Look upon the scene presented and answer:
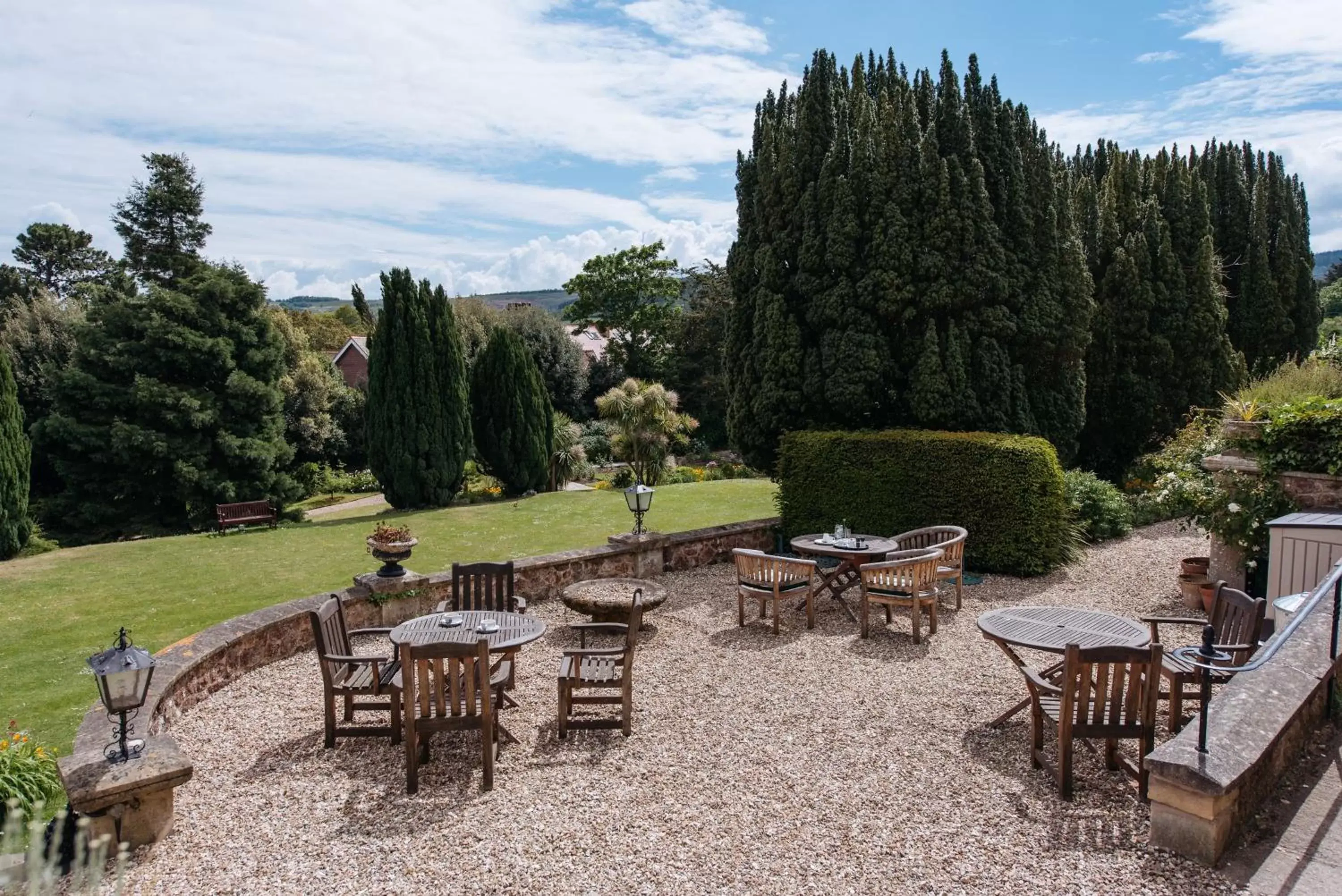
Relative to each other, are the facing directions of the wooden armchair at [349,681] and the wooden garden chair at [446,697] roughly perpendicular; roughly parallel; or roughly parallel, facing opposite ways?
roughly perpendicular

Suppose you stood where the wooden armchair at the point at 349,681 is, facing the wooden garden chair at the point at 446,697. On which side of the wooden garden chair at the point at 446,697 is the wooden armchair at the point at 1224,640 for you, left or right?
left

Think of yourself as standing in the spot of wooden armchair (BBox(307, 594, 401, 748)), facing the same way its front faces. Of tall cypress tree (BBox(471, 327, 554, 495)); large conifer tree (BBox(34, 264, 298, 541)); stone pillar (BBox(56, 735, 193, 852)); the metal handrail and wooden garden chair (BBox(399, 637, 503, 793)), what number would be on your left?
2

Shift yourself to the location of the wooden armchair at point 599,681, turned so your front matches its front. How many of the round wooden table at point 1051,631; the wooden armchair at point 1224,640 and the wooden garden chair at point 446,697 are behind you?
2

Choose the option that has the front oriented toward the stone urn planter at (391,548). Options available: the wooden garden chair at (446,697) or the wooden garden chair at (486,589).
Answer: the wooden garden chair at (446,697)

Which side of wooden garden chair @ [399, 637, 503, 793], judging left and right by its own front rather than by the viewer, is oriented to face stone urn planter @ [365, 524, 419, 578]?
front

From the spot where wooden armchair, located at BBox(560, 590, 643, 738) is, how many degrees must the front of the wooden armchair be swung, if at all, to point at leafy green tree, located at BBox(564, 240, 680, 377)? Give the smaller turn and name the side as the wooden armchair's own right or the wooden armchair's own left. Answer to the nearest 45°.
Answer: approximately 90° to the wooden armchair's own right

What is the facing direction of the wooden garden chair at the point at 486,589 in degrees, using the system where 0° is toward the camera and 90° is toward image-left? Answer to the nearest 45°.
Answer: approximately 0°

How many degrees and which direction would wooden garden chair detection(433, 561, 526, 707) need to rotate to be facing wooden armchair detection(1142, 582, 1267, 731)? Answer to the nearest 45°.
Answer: approximately 45° to its left

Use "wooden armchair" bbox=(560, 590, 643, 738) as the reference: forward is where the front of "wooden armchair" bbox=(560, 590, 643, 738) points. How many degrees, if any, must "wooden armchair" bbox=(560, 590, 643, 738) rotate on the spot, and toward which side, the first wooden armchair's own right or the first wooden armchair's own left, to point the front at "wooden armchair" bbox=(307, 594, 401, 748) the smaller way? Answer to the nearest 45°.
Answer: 0° — it already faces it

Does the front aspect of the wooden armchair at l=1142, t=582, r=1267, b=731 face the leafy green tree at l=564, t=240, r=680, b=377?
no

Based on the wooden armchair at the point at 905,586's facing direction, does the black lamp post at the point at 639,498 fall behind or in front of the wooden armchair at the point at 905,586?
in front

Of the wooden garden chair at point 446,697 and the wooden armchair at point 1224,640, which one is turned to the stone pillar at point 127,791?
the wooden armchair

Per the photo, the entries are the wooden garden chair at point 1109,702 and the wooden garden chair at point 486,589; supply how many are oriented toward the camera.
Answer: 1

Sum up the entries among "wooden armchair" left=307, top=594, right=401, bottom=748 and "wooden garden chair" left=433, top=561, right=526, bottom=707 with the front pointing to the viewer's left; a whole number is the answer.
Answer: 0

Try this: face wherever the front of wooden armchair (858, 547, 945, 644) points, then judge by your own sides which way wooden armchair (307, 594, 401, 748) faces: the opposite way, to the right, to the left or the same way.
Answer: to the right

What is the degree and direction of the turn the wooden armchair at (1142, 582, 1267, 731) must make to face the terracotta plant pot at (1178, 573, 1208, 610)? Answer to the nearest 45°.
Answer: approximately 135° to its right

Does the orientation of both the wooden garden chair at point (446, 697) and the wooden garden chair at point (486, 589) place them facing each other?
yes

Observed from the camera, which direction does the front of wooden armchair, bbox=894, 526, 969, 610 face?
facing the viewer and to the left of the viewer

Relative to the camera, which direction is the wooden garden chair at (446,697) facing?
away from the camera

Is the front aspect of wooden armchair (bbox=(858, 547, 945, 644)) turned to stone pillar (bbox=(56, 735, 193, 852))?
no
